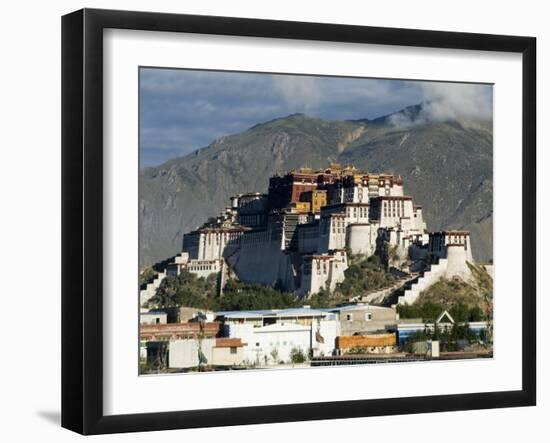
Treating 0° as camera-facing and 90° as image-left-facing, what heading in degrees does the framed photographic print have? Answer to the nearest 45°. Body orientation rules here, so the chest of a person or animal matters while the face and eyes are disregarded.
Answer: approximately 315°
